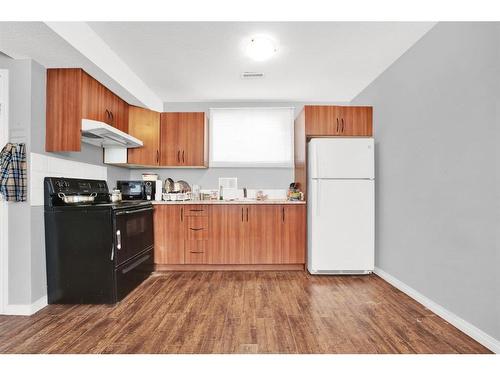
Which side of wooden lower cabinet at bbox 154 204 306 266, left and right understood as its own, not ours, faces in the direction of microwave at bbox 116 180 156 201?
right

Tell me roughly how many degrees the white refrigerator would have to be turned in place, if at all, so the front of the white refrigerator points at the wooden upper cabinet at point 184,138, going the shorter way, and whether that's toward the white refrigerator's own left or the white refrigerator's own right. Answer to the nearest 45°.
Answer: approximately 90° to the white refrigerator's own right

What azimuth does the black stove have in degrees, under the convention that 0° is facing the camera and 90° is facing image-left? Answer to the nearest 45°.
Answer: approximately 315°

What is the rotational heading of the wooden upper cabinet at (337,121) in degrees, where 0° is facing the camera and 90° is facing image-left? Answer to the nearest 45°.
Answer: approximately 0°

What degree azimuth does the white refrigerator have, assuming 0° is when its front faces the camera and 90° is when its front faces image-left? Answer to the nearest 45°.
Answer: approximately 0°

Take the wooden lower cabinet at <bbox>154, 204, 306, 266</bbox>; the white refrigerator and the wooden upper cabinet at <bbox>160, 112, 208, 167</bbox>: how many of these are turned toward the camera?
3

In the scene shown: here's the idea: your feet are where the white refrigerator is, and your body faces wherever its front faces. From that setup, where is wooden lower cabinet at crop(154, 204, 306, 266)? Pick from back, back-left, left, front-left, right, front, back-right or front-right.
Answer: right

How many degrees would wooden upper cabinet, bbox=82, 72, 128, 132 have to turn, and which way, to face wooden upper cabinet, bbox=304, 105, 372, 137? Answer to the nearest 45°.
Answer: approximately 45° to its left

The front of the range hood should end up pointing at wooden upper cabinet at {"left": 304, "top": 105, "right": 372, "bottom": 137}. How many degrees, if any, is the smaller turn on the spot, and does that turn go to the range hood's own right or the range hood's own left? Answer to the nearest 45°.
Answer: approximately 45° to the range hood's own left
